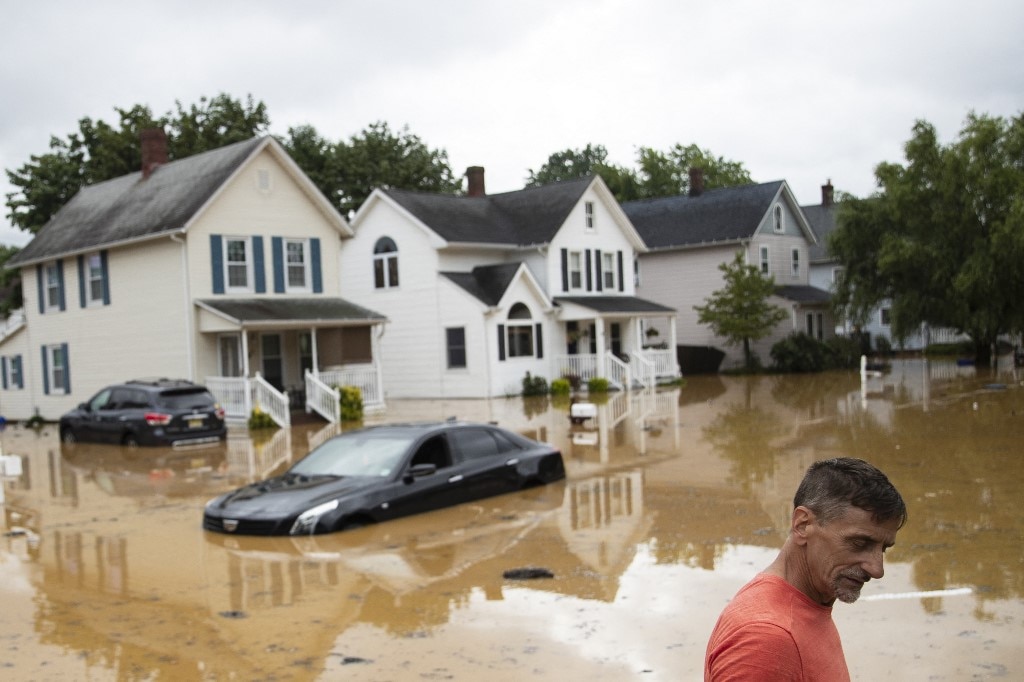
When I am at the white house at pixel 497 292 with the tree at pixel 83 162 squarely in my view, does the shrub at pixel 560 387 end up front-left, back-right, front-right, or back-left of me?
back-left

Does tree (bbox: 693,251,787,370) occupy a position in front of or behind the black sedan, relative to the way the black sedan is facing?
behind

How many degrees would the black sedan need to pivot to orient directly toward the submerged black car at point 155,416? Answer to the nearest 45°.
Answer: approximately 90° to its right

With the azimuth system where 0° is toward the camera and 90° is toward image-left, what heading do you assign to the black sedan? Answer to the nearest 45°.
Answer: approximately 45°

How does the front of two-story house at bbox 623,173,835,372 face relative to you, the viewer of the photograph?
facing the viewer and to the right of the viewer

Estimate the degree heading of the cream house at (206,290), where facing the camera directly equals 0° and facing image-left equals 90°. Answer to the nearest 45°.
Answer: approximately 315°
